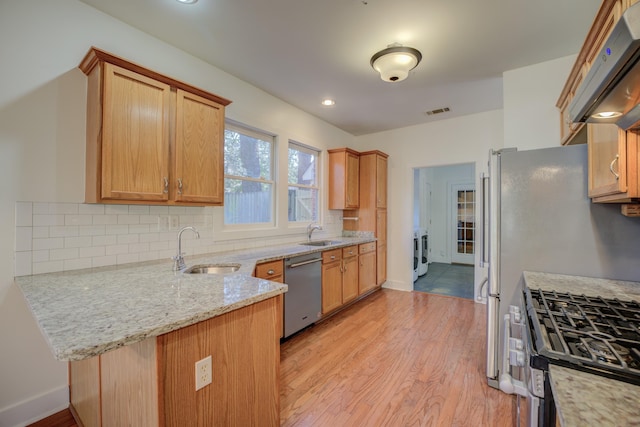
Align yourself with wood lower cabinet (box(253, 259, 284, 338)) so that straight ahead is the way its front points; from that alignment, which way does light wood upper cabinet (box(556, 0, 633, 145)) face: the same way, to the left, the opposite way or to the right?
the opposite way

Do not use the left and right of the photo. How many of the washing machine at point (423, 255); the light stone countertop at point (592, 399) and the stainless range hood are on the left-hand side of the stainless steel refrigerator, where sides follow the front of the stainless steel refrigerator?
2

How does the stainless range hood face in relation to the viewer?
to the viewer's left

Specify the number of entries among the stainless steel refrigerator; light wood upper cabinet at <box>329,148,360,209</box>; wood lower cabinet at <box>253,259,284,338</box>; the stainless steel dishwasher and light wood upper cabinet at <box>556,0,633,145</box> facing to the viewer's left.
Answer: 2

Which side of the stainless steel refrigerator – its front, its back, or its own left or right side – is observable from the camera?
left

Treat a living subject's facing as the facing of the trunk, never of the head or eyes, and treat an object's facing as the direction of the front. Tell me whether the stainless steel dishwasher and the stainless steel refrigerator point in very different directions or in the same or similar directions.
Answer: very different directions

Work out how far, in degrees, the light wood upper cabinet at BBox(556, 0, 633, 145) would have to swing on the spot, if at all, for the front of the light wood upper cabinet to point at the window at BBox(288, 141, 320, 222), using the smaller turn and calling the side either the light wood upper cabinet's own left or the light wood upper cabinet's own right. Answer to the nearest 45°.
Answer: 0° — it already faces it

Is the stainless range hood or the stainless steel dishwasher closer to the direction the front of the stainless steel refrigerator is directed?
the stainless steel dishwasher

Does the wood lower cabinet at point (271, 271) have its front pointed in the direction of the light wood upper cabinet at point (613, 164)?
yes

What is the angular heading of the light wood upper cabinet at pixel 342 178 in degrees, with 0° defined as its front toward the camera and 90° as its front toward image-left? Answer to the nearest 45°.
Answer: approximately 315°

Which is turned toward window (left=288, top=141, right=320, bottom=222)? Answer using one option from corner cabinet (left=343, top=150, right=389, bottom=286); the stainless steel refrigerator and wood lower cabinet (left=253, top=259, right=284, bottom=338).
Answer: the stainless steel refrigerator

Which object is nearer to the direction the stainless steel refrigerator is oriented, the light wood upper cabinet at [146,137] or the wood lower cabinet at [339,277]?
the wood lower cabinet

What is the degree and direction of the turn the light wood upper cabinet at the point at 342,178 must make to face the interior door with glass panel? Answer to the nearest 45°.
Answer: approximately 90° to its left
